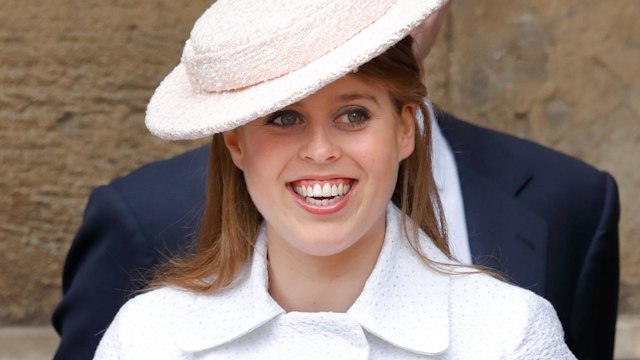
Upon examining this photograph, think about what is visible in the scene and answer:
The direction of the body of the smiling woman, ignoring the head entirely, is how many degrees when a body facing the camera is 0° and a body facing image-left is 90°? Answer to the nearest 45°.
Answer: approximately 0°
